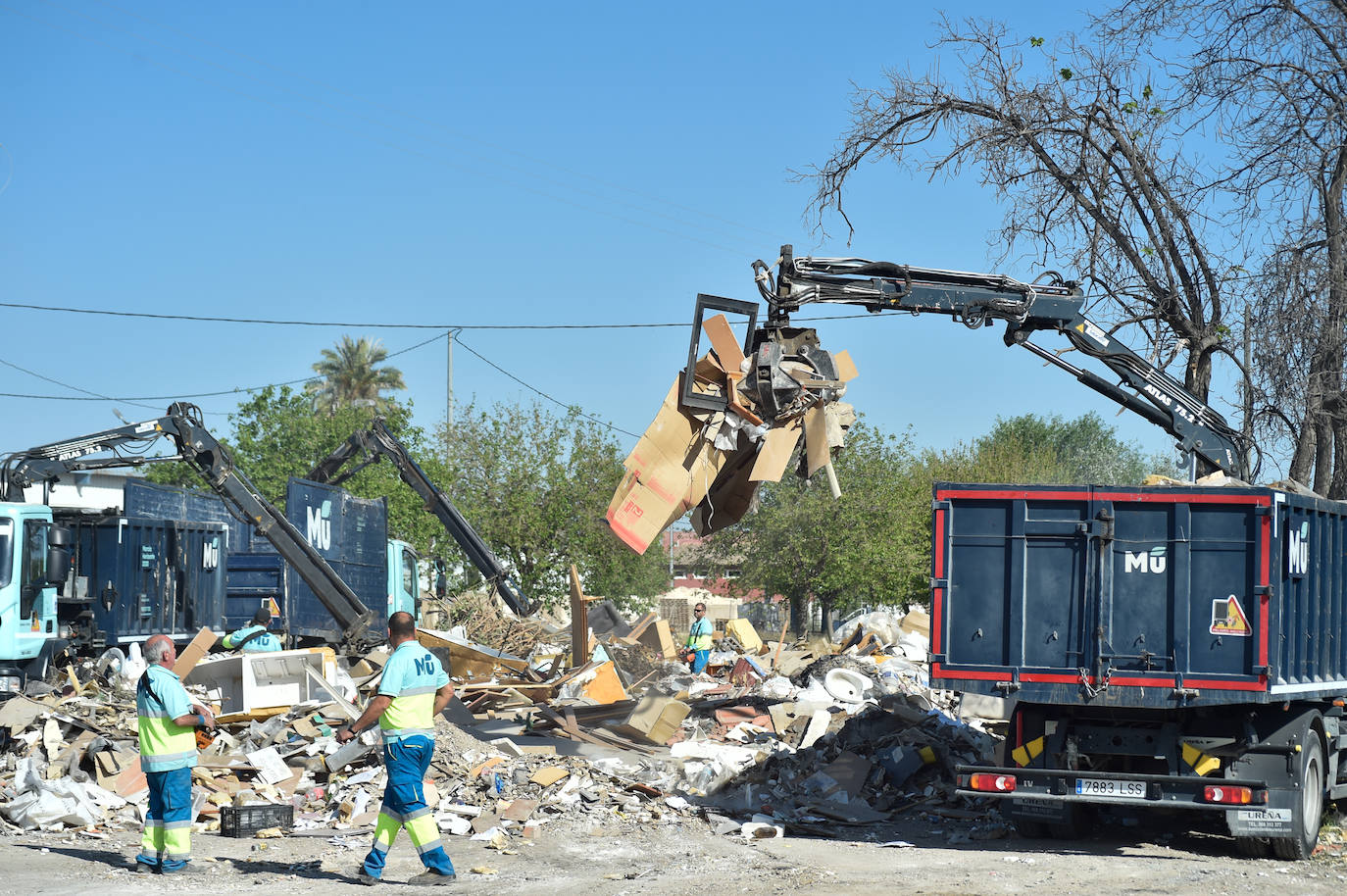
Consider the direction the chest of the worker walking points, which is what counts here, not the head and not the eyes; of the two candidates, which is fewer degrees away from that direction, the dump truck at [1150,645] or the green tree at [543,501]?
the green tree

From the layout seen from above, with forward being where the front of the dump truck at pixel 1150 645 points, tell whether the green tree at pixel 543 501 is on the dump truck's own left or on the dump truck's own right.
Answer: on the dump truck's own left

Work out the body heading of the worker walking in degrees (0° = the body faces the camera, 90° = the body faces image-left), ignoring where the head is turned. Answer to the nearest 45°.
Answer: approximately 135°

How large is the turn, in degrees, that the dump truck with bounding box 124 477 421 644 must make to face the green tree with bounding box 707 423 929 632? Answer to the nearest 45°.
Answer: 0° — it already faces it

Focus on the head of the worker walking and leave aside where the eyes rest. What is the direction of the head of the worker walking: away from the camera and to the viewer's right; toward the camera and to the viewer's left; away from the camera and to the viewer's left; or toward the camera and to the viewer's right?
away from the camera and to the viewer's left

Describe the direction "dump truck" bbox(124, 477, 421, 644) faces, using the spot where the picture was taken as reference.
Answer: facing away from the viewer and to the right of the viewer

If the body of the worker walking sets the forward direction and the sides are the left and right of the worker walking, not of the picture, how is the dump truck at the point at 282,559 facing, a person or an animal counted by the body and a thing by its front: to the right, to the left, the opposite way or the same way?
to the right

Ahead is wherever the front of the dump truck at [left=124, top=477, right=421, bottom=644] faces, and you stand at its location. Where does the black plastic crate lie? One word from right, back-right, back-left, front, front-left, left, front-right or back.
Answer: back-right

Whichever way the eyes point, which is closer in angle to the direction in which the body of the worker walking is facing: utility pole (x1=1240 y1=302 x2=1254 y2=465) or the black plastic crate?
the black plastic crate
